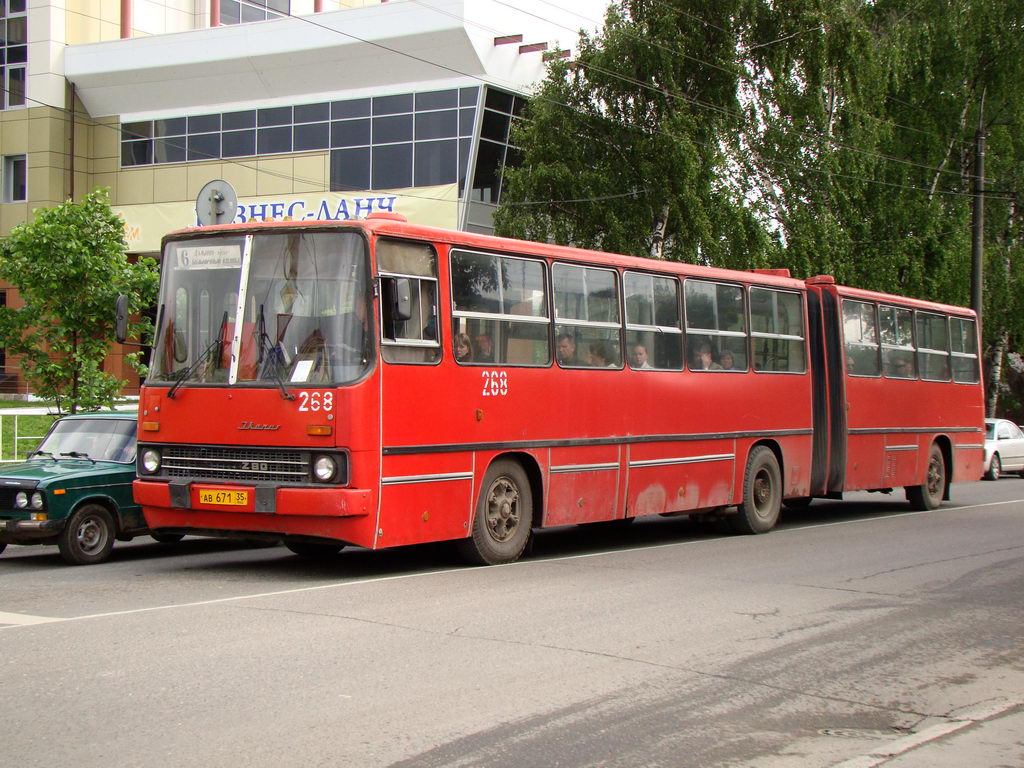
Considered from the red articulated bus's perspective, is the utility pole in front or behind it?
behind

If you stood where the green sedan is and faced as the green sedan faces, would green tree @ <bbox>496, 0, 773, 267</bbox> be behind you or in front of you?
behind

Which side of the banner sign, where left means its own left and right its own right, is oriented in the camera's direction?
front

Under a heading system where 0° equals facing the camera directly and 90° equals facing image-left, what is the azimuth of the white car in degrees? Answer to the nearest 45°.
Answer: approximately 45°

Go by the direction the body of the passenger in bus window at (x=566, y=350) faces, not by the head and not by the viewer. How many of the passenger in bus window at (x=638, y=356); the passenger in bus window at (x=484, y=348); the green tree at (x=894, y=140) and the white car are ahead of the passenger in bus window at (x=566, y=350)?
1

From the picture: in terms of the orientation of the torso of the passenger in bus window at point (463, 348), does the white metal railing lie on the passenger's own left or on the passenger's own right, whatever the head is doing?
on the passenger's own right

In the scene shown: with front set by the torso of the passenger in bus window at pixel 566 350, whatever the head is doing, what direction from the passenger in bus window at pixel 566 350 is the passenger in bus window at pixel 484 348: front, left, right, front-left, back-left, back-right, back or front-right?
front

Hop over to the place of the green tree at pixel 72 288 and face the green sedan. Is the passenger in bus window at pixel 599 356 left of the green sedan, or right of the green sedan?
left

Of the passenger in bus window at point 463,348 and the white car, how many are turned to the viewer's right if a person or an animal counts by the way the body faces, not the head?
0

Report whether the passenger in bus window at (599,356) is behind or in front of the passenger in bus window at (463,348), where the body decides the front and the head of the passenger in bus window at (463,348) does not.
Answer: behind

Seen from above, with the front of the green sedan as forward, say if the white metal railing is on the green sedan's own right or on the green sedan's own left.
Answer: on the green sedan's own right

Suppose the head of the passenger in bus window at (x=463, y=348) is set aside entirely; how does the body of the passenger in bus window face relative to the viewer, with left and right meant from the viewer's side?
facing the viewer and to the left of the viewer
